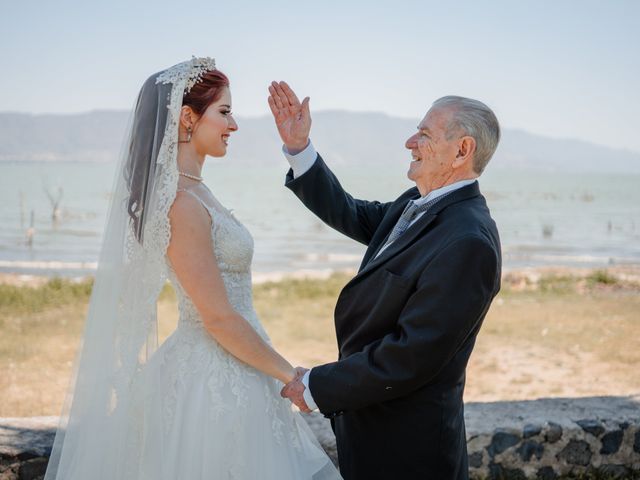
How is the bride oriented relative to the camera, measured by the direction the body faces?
to the viewer's right

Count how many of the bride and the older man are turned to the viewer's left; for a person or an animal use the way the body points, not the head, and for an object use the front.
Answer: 1

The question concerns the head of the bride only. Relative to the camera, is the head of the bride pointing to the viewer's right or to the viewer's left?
to the viewer's right

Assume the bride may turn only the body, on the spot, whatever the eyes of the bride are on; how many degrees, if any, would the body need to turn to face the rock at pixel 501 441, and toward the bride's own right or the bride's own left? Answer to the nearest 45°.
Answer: approximately 45° to the bride's own left

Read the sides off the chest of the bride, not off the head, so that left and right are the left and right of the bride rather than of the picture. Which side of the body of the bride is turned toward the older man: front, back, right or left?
front

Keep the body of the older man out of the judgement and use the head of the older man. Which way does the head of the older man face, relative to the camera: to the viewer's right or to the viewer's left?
to the viewer's left

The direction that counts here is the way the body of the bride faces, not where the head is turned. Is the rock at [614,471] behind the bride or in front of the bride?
in front

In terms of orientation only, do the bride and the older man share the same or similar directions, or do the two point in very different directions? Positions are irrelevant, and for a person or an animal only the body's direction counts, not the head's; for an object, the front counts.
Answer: very different directions

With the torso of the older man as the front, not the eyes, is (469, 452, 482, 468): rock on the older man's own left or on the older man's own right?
on the older man's own right

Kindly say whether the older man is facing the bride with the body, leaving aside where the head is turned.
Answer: yes

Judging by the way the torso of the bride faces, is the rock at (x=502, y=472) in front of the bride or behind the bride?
in front

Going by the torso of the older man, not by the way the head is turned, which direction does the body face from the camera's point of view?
to the viewer's left
